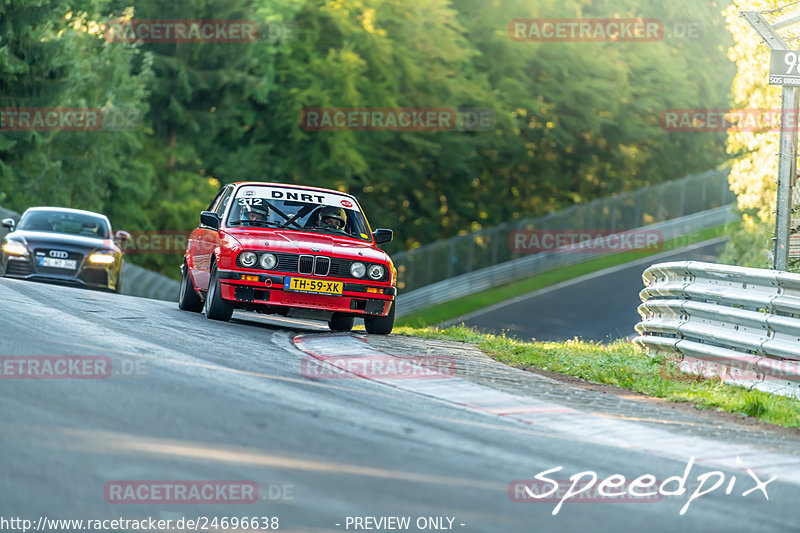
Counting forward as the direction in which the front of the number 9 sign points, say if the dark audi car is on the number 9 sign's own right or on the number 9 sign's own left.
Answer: on the number 9 sign's own right

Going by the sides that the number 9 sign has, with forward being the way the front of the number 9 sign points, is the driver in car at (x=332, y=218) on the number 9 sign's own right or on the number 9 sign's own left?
on the number 9 sign's own right

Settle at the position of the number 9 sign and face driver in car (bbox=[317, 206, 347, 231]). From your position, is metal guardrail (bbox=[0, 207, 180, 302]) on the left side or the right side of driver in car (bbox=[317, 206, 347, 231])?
right

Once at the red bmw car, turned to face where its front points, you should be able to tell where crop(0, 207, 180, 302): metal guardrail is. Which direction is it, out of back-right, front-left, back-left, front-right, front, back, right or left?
back

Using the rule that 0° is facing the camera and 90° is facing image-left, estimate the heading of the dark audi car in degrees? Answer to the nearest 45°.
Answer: approximately 0°

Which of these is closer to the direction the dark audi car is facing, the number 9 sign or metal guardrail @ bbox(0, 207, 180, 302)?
the number 9 sign

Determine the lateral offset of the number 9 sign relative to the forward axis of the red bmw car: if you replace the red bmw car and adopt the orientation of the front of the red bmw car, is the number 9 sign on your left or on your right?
on your left

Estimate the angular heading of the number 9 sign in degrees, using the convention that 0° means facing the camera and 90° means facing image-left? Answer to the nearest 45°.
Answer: approximately 0°
